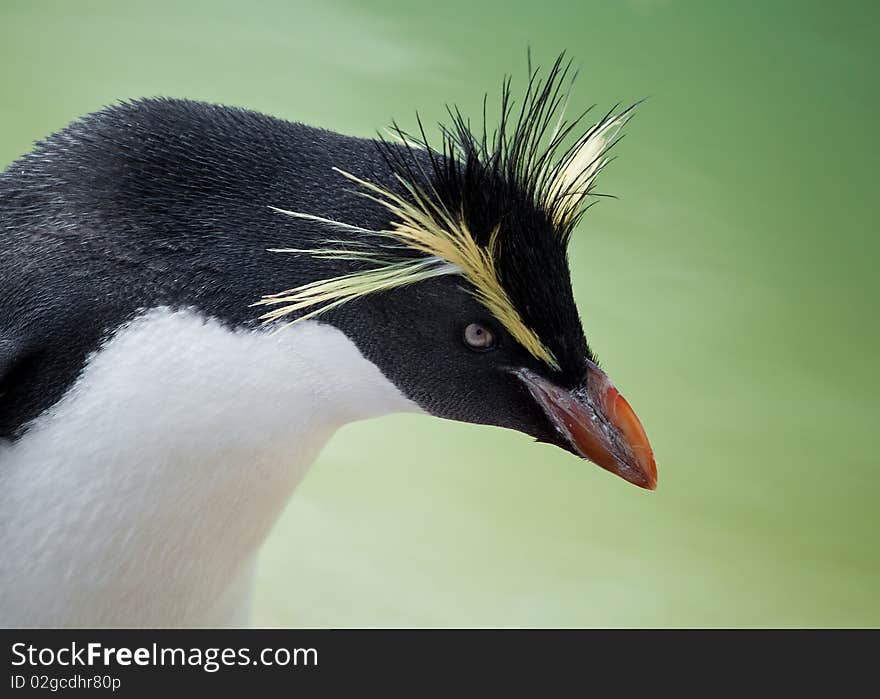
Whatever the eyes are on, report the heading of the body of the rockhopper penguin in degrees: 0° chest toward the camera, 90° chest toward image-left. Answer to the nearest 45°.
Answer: approximately 270°
